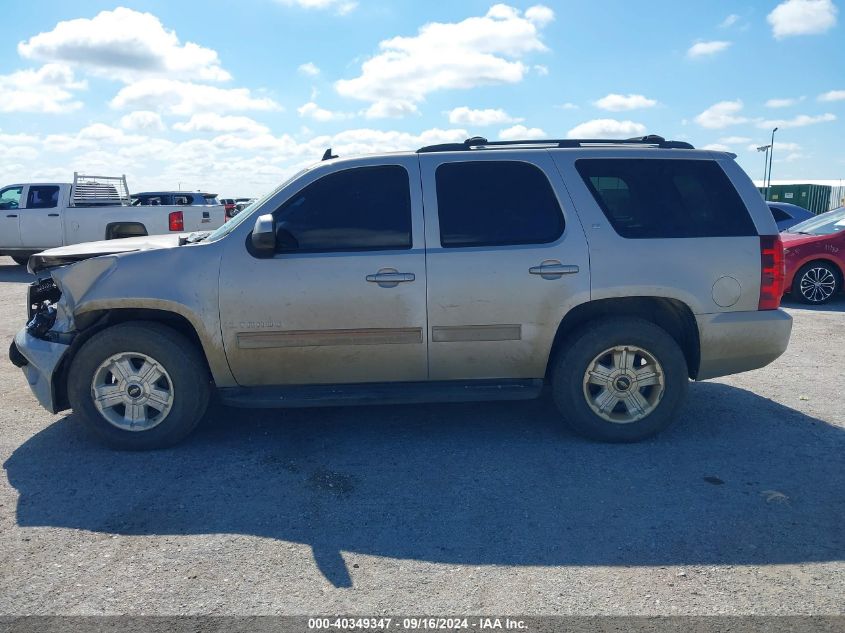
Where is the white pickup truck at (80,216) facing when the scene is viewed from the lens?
facing away from the viewer and to the left of the viewer

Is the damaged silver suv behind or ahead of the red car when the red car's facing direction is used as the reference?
ahead

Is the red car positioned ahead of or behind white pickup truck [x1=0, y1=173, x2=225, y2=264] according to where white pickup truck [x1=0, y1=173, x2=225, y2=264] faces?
behind

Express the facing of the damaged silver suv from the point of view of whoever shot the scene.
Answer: facing to the left of the viewer

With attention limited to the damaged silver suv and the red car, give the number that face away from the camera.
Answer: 0

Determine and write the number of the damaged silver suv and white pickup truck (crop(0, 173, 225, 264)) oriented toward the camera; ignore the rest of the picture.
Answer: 0

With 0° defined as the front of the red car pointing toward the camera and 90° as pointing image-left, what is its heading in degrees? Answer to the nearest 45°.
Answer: approximately 45°

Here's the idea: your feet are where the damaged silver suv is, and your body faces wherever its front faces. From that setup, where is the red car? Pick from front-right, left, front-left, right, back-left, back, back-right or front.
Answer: back-right

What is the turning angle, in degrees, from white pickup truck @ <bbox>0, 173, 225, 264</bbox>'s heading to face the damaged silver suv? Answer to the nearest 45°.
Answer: approximately 135° to its left

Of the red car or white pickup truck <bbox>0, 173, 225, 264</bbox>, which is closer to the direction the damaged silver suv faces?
the white pickup truck

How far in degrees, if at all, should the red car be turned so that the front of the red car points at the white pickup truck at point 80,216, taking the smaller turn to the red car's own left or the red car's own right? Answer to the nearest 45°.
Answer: approximately 45° to the red car's own right
